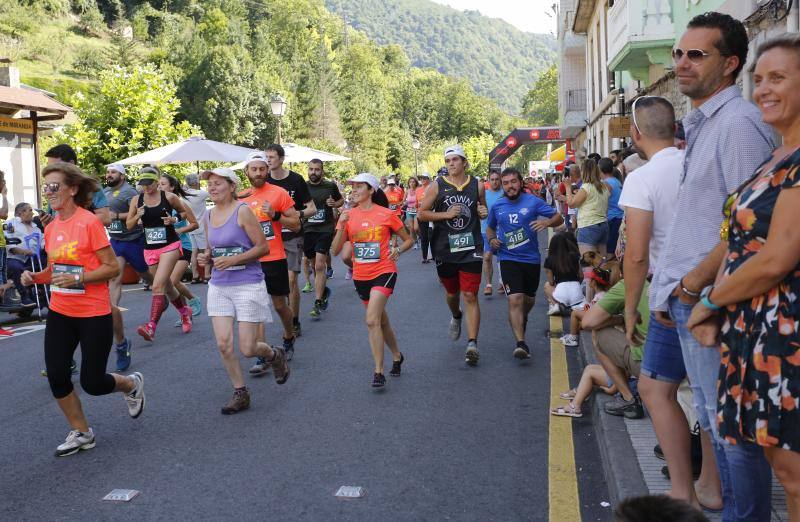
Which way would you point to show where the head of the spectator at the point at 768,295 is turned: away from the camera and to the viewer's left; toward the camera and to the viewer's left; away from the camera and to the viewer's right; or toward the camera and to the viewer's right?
toward the camera and to the viewer's left

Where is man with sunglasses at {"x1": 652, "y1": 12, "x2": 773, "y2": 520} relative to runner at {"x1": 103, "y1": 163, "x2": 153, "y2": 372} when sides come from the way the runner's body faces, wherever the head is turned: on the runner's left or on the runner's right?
on the runner's left

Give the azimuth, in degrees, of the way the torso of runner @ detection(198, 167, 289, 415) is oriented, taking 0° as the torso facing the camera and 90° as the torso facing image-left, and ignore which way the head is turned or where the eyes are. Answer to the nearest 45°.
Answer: approximately 45°

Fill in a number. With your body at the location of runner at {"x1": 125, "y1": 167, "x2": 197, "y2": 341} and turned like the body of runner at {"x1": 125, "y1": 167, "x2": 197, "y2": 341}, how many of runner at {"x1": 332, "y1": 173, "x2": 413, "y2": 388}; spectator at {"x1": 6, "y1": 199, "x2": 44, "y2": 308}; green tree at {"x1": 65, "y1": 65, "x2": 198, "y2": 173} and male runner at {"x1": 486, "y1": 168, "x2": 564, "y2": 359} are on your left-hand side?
2

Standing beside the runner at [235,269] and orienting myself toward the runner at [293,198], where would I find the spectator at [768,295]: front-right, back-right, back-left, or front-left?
back-right

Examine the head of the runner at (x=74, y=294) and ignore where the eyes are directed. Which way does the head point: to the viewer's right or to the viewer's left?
to the viewer's left

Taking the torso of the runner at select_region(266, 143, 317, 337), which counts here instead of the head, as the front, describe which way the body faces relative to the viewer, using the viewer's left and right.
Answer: facing the viewer and to the left of the viewer

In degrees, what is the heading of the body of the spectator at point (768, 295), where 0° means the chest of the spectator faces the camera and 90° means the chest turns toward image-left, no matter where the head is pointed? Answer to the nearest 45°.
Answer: approximately 45°

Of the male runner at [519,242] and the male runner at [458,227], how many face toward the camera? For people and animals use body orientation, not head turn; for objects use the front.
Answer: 2

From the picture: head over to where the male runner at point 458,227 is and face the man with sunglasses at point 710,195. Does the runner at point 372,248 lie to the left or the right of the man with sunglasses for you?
right

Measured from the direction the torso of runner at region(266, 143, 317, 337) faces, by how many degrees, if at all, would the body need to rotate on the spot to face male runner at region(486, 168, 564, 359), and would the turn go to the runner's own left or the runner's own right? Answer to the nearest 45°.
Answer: approximately 90° to the runner's own left

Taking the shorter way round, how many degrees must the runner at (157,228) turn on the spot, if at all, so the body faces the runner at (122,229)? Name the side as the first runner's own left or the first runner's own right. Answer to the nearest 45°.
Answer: approximately 90° to the first runner's own right

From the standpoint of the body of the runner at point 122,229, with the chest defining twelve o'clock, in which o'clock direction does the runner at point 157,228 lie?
the runner at point 157,228 is roughly at 9 o'clock from the runner at point 122,229.

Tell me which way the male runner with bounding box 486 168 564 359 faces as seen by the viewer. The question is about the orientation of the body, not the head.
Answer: toward the camera

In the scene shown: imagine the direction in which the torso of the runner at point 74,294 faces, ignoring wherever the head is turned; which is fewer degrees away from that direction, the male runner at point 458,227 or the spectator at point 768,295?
the spectator

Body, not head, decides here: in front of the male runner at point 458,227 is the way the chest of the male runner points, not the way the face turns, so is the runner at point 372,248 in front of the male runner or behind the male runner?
in front

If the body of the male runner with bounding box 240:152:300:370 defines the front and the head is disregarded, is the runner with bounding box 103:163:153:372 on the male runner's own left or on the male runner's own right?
on the male runner's own right
